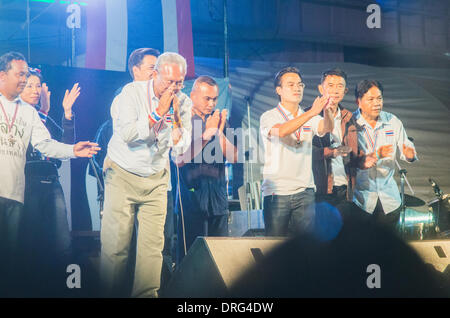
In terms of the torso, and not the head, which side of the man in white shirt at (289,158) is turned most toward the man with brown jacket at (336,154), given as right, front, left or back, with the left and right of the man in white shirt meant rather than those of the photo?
left

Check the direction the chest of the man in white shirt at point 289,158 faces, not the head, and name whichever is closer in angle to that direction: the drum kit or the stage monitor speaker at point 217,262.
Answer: the stage monitor speaker

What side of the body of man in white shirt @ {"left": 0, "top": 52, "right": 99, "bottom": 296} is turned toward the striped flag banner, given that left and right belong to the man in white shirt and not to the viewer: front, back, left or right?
left

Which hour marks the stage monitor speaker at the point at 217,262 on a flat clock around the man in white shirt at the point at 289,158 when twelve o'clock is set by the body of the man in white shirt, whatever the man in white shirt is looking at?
The stage monitor speaker is roughly at 2 o'clock from the man in white shirt.

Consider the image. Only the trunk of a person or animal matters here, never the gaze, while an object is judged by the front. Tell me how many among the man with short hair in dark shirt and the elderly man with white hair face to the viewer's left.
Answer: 0

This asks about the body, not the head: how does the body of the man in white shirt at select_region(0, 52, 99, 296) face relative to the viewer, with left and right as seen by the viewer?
facing the viewer and to the right of the viewer

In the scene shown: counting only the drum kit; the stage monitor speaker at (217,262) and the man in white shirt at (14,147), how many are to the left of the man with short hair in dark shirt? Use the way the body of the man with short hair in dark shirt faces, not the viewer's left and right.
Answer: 1

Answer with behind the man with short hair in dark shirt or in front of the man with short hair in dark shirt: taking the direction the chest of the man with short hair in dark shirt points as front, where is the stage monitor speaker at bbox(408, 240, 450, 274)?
in front

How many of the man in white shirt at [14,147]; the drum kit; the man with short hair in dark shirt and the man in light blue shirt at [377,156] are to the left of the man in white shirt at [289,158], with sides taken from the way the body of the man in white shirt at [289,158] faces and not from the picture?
2

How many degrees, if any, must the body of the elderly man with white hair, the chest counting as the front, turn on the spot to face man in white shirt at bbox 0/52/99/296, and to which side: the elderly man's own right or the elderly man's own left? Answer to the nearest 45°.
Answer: approximately 135° to the elderly man's own right

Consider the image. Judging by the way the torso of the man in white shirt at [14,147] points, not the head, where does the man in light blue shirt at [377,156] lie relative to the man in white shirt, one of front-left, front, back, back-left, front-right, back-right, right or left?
front-left

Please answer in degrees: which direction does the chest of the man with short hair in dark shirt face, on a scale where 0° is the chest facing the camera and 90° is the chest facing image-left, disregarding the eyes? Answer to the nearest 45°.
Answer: approximately 315°
